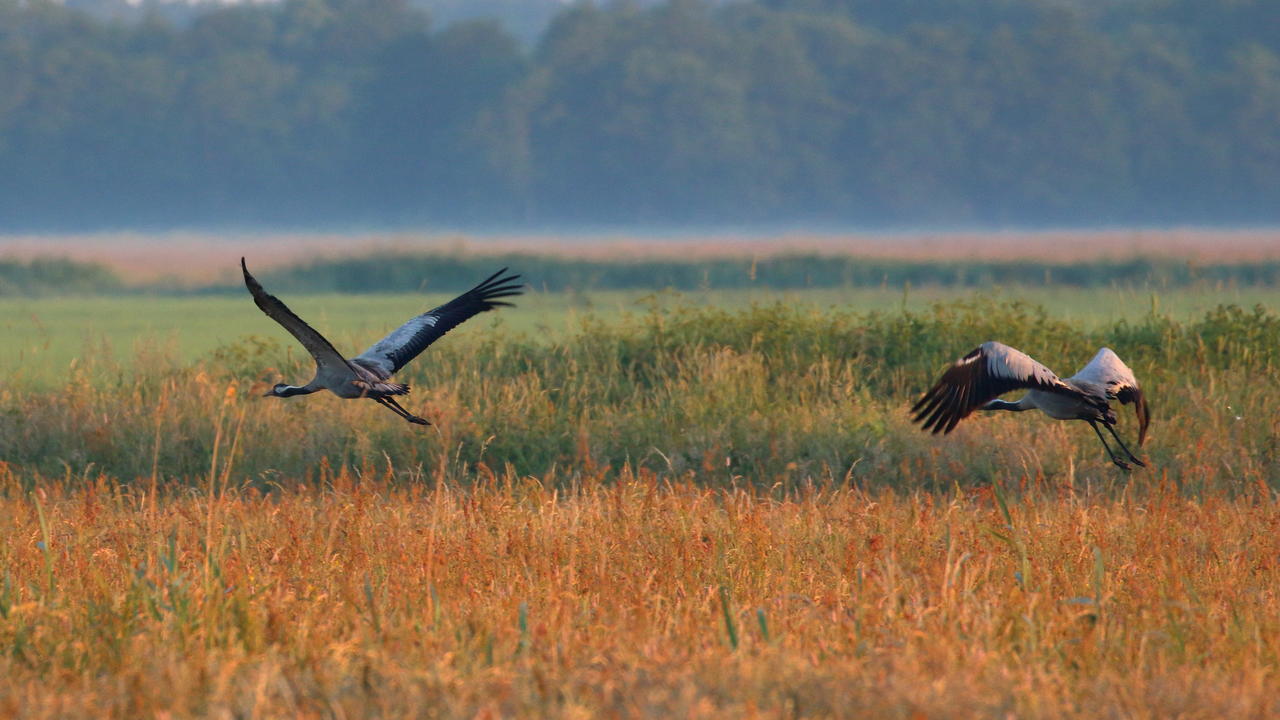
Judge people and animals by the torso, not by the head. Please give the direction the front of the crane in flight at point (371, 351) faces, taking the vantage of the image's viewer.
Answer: facing away from the viewer and to the left of the viewer
